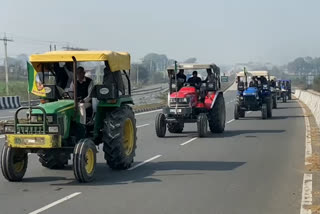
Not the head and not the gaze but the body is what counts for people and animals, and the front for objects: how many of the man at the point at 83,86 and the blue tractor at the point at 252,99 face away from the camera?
0

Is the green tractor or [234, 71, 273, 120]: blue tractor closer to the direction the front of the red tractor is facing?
the green tractor

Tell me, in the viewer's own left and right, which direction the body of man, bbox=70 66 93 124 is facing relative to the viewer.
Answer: facing the viewer and to the left of the viewer

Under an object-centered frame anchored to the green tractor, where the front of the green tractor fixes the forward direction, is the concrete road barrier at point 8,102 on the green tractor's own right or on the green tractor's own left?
on the green tractor's own right

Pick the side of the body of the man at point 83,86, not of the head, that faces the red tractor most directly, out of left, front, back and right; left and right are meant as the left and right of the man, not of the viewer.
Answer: back

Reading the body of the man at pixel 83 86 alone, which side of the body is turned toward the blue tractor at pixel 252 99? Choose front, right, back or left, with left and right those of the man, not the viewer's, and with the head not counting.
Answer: back

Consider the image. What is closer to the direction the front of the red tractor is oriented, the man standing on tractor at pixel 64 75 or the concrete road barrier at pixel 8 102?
the man standing on tractor

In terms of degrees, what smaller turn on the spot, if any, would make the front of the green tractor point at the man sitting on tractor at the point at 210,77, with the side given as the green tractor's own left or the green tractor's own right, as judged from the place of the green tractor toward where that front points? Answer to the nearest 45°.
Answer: approximately 180°

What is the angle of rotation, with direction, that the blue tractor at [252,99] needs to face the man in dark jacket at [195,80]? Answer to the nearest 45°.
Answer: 0° — it already faces them

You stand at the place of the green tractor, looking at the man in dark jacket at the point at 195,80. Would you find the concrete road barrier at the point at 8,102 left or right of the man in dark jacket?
left

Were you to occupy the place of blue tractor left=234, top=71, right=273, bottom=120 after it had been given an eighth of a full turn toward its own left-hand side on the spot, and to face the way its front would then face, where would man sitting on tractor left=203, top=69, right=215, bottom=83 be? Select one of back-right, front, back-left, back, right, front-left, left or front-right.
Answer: front-right

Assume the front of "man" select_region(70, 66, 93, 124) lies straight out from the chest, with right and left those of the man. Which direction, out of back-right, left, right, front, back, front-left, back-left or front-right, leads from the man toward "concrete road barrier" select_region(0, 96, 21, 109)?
back-right

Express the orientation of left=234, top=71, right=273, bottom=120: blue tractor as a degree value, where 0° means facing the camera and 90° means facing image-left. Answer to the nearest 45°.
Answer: approximately 0°
